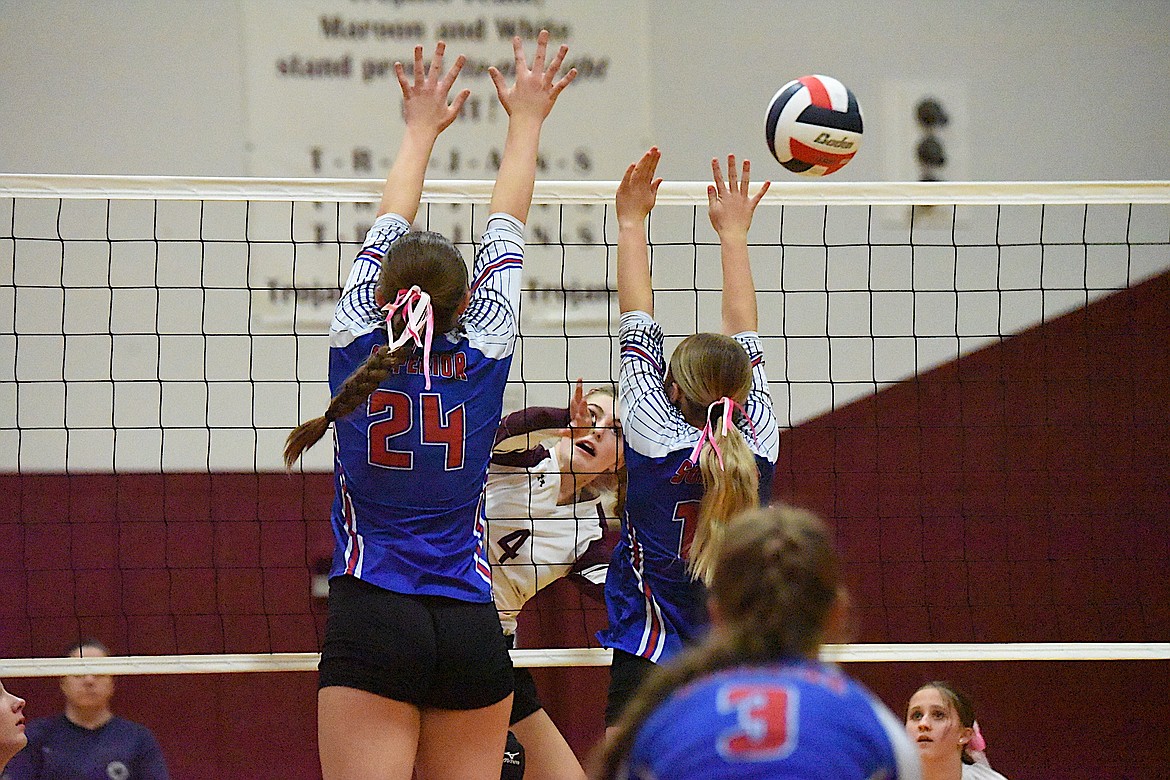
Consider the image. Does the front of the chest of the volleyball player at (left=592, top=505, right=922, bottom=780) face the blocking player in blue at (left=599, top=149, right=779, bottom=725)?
yes

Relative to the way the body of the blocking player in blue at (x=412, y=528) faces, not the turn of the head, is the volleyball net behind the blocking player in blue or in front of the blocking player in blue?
in front

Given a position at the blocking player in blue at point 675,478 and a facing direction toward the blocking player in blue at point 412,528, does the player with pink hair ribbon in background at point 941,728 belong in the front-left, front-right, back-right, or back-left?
back-right

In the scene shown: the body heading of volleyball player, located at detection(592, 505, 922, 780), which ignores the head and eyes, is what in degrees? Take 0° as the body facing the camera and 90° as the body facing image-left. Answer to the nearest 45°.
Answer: approximately 180°

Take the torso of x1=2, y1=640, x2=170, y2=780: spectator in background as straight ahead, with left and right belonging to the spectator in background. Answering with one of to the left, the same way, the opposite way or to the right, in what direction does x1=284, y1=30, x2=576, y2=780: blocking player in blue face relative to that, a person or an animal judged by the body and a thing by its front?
the opposite way

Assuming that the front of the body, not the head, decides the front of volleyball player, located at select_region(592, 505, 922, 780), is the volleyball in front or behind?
in front

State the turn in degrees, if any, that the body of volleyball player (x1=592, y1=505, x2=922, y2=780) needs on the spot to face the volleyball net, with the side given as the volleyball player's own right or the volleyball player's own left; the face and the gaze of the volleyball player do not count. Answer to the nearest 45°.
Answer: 0° — they already face it

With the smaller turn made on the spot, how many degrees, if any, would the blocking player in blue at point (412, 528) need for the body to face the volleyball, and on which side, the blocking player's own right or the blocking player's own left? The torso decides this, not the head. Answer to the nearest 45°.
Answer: approximately 45° to the blocking player's own right

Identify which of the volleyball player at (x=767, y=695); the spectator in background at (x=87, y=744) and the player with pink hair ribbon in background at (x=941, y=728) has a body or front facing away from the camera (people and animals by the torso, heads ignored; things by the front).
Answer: the volleyball player

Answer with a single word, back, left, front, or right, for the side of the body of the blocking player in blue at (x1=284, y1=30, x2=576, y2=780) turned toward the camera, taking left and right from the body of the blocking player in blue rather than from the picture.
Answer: back

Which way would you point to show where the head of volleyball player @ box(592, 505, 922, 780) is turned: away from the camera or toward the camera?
away from the camera

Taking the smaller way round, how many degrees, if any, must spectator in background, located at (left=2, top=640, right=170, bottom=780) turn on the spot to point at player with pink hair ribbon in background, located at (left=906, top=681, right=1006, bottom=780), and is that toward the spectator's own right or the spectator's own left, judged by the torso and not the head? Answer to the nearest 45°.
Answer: approximately 45° to the spectator's own left
